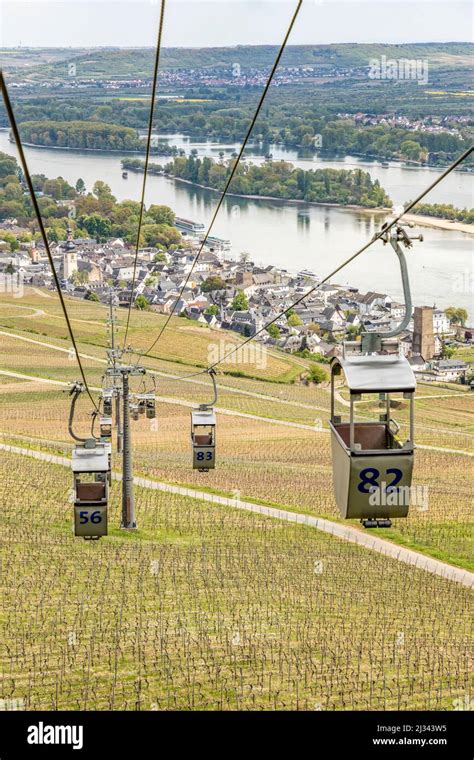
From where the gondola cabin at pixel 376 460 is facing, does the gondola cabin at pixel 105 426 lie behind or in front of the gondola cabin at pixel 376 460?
behind

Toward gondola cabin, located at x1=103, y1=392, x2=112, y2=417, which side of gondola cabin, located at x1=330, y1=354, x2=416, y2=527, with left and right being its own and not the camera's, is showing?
back

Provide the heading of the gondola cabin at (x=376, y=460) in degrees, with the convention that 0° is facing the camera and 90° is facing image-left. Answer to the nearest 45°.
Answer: approximately 0°

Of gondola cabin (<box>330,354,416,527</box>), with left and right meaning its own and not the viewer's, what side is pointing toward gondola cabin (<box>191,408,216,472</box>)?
back

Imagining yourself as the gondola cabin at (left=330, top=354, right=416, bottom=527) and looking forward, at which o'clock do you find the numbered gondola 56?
The numbered gondola 56 is roughly at 5 o'clock from the gondola cabin.
